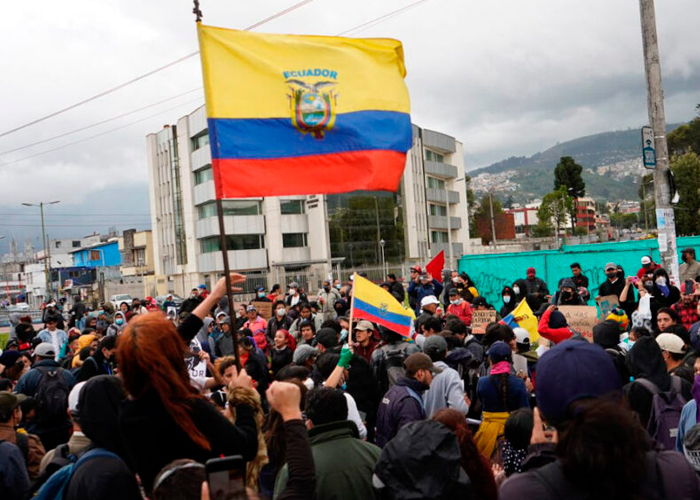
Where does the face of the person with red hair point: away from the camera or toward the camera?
away from the camera

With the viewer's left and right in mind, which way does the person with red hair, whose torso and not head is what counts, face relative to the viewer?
facing away from the viewer and to the right of the viewer

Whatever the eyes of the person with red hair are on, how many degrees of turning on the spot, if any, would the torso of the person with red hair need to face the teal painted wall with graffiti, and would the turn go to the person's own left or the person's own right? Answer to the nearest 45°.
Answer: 0° — they already face it

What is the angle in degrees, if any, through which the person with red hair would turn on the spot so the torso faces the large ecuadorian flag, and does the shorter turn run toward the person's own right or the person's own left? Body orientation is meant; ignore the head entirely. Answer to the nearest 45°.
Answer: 0° — they already face it

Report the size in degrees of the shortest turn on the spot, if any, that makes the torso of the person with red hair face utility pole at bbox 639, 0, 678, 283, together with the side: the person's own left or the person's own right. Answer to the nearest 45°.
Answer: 0° — they already face it
